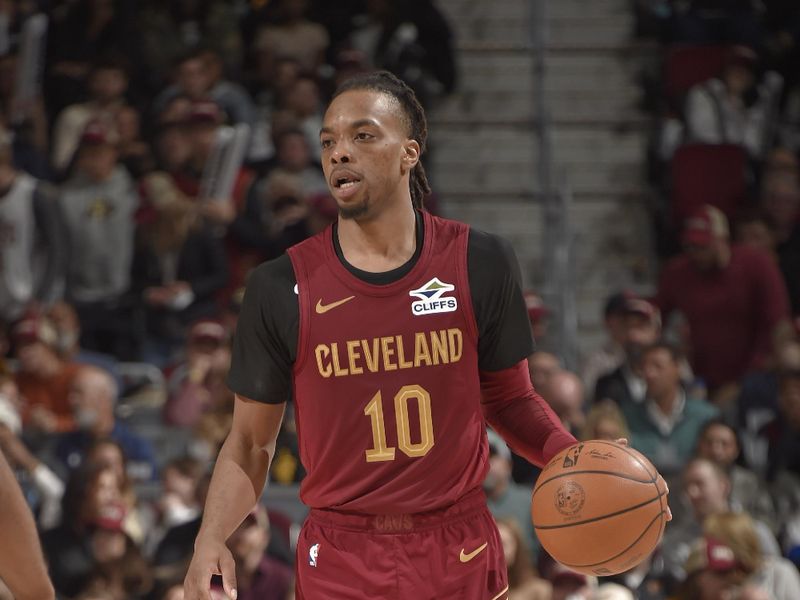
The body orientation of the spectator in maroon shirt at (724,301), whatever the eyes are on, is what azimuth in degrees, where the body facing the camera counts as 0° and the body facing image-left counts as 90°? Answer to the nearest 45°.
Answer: approximately 45°

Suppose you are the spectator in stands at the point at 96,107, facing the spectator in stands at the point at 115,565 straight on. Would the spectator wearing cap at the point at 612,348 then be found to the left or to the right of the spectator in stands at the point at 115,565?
left

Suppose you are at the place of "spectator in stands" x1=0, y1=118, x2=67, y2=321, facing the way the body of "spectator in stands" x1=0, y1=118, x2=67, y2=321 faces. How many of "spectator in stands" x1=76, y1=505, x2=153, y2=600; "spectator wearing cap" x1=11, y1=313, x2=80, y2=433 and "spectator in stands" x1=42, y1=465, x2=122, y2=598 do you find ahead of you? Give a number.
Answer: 3

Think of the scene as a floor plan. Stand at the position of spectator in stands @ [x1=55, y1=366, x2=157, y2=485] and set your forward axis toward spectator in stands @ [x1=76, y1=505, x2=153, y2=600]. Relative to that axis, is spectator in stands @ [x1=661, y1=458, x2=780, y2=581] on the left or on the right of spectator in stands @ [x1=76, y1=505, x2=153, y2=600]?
left

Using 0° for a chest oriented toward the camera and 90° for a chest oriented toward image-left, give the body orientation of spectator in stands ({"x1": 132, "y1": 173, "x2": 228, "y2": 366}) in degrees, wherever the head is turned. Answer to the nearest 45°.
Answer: approximately 45°

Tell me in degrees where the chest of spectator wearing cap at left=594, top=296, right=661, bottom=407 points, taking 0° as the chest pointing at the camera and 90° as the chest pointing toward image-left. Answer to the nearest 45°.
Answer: approximately 45°

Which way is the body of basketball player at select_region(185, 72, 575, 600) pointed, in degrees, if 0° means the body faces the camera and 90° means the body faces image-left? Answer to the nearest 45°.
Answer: approximately 0°

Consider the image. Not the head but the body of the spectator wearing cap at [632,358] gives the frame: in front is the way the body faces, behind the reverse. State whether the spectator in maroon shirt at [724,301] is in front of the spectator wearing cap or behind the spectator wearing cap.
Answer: behind

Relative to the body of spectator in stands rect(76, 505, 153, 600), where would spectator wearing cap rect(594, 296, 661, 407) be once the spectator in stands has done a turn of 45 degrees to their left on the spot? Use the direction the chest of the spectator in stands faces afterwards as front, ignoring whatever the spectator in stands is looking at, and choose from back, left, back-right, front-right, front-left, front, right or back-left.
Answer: front-left
